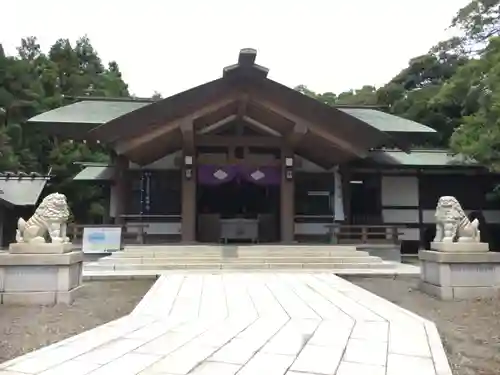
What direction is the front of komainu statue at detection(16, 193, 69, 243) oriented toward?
to the viewer's right

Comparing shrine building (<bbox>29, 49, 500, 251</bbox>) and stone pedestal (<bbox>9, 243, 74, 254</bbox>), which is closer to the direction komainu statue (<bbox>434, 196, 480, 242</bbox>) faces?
the stone pedestal

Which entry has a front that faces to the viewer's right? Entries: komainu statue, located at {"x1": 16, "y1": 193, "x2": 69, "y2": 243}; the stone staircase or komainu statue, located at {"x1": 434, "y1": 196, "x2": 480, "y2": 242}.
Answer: komainu statue, located at {"x1": 16, "y1": 193, "x2": 69, "y2": 243}

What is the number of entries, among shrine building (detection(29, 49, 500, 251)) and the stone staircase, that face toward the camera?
2

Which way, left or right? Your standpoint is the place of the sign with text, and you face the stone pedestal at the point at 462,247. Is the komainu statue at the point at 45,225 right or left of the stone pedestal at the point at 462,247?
right

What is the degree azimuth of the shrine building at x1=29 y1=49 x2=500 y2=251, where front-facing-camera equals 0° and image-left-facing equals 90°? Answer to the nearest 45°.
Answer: approximately 0°

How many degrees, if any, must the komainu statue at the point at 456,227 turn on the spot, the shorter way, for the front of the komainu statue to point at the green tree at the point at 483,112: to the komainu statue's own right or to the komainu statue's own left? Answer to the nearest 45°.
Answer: approximately 135° to the komainu statue's own right

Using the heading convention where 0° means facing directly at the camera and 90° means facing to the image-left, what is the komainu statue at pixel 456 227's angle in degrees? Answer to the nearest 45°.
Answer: approximately 45°

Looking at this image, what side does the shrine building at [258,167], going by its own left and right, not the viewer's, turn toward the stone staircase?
front

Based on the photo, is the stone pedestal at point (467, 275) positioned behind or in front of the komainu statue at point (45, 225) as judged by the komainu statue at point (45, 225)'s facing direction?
in front

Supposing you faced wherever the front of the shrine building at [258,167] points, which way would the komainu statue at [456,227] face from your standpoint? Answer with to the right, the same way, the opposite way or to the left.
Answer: to the right

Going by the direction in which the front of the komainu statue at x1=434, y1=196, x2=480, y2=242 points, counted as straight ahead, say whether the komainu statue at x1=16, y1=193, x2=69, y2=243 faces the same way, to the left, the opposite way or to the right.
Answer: the opposite way
